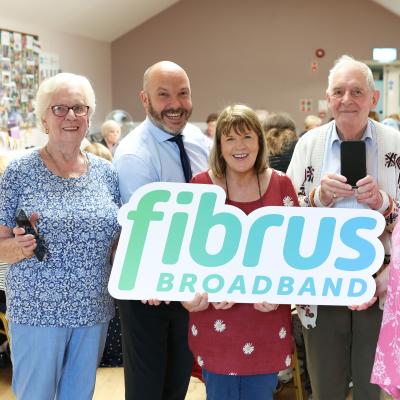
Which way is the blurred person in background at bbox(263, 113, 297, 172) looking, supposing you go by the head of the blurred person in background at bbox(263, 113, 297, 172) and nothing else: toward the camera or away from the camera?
away from the camera

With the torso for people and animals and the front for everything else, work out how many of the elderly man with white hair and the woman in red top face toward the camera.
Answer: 2

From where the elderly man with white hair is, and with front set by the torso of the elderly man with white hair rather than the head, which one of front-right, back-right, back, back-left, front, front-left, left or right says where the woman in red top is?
front-right

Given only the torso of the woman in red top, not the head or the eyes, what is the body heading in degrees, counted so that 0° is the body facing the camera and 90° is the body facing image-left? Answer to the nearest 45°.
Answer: approximately 0°

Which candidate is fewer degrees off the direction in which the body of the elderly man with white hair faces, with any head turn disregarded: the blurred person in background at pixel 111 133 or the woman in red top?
the woman in red top

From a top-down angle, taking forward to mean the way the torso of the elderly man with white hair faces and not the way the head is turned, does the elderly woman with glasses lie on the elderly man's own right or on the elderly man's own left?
on the elderly man's own right

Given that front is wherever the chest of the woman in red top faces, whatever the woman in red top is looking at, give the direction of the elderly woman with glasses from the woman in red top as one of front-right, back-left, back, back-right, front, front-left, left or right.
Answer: right

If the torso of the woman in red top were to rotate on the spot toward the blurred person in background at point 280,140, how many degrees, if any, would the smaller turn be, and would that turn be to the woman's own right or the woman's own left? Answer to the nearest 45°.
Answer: approximately 180°

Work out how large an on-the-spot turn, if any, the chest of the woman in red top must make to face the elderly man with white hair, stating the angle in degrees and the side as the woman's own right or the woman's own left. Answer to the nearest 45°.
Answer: approximately 135° to the woman's own left
